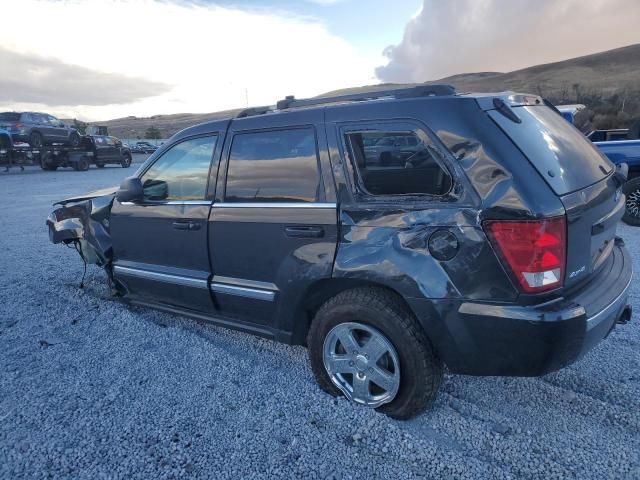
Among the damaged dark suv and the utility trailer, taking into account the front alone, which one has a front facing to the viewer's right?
the utility trailer

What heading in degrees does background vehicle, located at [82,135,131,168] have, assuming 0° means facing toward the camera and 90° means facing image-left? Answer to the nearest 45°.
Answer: approximately 270°

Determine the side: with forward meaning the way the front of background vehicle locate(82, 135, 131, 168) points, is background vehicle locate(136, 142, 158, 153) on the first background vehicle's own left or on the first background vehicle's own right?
on the first background vehicle's own left

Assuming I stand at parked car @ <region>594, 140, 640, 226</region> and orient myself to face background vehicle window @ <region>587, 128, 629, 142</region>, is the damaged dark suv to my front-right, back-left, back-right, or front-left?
back-left

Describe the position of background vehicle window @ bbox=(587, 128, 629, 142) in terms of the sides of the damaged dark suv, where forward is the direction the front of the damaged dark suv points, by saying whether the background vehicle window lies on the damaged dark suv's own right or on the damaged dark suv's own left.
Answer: on the damaged dark suv's own right

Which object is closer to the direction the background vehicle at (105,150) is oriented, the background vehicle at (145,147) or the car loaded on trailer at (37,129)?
the background vehicle

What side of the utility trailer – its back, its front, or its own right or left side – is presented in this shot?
right

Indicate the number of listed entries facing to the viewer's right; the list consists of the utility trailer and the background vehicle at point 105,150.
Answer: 2

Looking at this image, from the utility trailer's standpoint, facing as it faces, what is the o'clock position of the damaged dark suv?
The damaged dark suv is roughly at 3 o'clock from the utility trailer.
